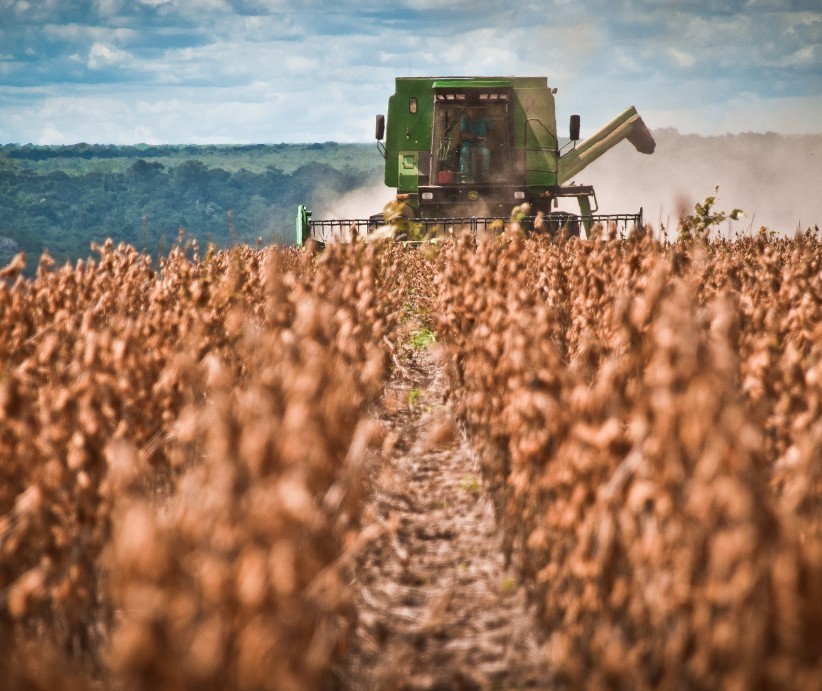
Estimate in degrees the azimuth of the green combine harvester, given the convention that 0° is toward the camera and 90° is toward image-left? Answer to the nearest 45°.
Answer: approximately 0°

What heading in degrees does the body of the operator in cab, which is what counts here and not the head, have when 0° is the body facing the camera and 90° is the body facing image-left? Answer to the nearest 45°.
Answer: approximately 0°
